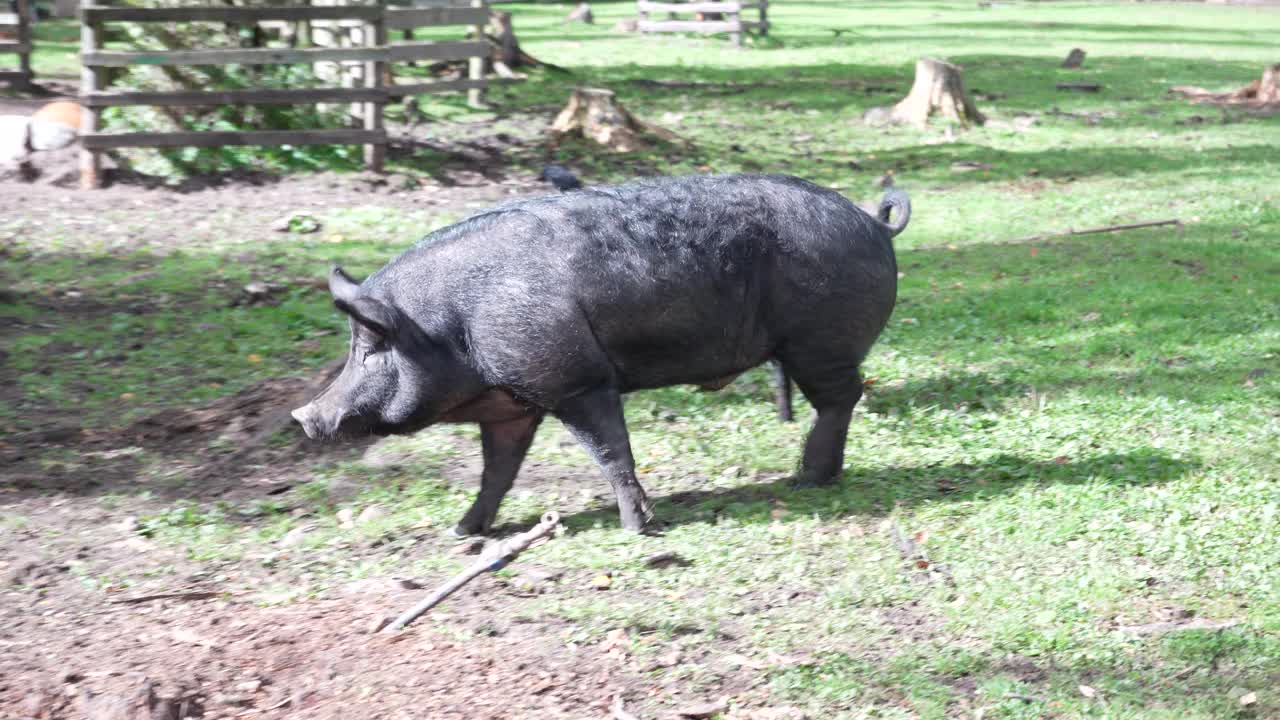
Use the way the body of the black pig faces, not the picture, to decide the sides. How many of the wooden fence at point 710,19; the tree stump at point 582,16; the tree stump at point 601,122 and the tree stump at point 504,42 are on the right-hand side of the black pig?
4

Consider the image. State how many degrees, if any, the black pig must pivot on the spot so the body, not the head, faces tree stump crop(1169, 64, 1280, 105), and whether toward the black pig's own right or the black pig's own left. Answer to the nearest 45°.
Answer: approximately 135° to the black pig's own right

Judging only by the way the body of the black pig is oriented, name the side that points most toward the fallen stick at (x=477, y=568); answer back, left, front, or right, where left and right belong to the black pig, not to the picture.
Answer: left

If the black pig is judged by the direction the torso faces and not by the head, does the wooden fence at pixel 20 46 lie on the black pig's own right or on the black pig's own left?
on the black pig's own right

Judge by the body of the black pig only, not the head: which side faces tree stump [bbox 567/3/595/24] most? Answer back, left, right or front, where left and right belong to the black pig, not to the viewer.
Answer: right

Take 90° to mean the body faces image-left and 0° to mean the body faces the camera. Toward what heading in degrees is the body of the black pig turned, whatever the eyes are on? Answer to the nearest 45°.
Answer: approximately 90°

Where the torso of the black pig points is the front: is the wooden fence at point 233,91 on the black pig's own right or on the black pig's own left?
on the black pig's own right

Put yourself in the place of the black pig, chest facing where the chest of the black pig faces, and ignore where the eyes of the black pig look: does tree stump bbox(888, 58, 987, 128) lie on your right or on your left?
on your right

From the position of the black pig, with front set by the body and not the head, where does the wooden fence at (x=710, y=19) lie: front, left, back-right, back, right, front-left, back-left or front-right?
right
